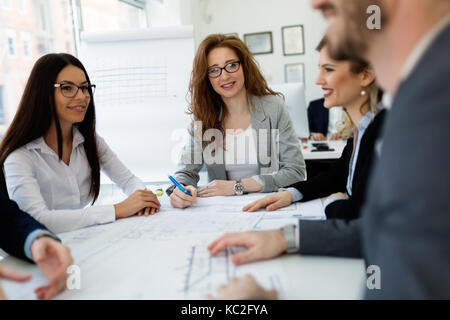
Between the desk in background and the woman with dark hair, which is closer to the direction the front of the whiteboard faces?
the woman with dark hair

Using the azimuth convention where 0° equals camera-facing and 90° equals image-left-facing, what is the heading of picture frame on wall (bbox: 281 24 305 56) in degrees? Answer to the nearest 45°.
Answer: approximately 0°

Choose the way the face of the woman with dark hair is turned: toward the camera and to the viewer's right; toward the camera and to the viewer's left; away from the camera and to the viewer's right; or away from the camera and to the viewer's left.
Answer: toward the camera and to the viewer's right

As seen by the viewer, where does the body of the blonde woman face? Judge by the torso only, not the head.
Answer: to the viewer's left

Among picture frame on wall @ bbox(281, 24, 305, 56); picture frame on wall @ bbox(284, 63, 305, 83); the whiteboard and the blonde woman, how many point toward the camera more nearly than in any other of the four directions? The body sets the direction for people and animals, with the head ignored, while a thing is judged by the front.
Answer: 3

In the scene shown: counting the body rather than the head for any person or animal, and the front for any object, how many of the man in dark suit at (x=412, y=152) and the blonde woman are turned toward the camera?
0

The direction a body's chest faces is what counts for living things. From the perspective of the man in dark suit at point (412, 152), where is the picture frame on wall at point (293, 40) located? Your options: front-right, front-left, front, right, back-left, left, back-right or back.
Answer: right

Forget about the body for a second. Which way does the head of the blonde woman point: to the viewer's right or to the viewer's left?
to the viewer's left

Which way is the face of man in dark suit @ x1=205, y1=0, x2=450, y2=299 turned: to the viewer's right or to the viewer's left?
to the viewer's left

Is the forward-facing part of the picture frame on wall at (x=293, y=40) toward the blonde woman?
yes

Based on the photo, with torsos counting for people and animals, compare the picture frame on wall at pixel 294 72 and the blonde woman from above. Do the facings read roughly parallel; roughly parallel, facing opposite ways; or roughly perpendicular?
roughly perpendicular

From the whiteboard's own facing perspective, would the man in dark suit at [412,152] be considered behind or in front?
in front

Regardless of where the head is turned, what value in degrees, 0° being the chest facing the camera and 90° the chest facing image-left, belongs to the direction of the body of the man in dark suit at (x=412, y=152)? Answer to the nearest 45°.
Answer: approximately 90°
